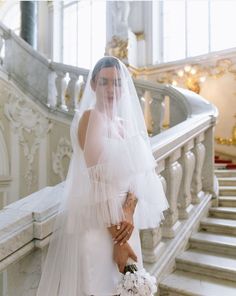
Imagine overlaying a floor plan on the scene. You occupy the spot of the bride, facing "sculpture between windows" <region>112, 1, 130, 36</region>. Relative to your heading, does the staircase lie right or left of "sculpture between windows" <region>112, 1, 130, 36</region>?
right

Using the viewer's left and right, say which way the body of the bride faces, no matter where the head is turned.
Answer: facing the viewer and to the right of the viewer

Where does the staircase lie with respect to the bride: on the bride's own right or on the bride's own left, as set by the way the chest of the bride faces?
on the bride's own left

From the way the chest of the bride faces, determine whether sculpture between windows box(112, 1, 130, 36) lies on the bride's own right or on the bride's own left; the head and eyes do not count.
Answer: on the bride's own left

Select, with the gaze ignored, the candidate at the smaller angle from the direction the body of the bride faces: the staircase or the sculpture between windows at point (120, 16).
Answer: the staircase
